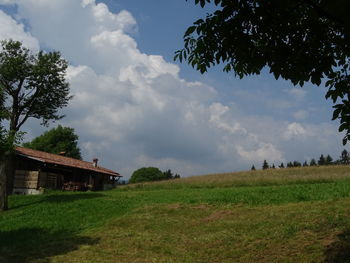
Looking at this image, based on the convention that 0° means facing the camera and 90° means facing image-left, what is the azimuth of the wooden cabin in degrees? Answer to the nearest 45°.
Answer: approximately 315°
